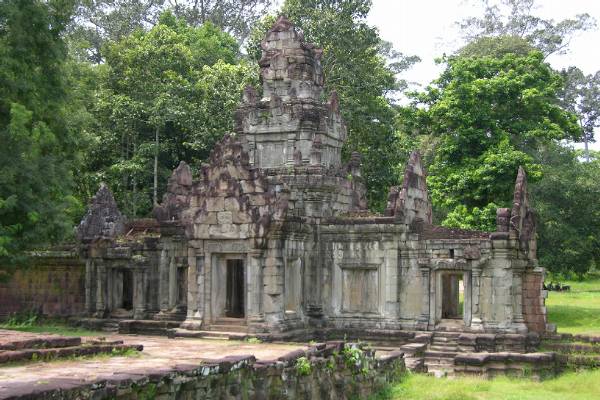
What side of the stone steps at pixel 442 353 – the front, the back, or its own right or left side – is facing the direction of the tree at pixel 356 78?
back

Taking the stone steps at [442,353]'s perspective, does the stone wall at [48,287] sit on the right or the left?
on its right

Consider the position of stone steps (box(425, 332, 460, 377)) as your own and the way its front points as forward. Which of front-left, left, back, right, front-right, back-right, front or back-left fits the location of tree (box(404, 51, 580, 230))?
back

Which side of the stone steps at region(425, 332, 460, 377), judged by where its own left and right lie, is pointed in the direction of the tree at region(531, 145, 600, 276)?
back

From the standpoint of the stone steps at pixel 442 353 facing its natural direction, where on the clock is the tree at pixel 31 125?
The tree is roughly at 3 o'clock from the stone steps.

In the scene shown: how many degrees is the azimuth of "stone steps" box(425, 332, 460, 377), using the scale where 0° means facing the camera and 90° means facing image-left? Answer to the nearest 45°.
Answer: approximately 0°

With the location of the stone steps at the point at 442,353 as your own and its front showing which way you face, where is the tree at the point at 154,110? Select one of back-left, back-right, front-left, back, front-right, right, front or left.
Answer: back-right

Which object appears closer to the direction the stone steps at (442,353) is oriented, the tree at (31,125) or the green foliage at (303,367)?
the green foliage

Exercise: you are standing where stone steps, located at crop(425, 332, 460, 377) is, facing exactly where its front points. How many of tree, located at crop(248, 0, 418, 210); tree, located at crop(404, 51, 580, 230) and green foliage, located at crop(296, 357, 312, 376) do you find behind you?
2

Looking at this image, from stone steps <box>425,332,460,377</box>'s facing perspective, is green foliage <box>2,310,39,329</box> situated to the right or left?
on its right
